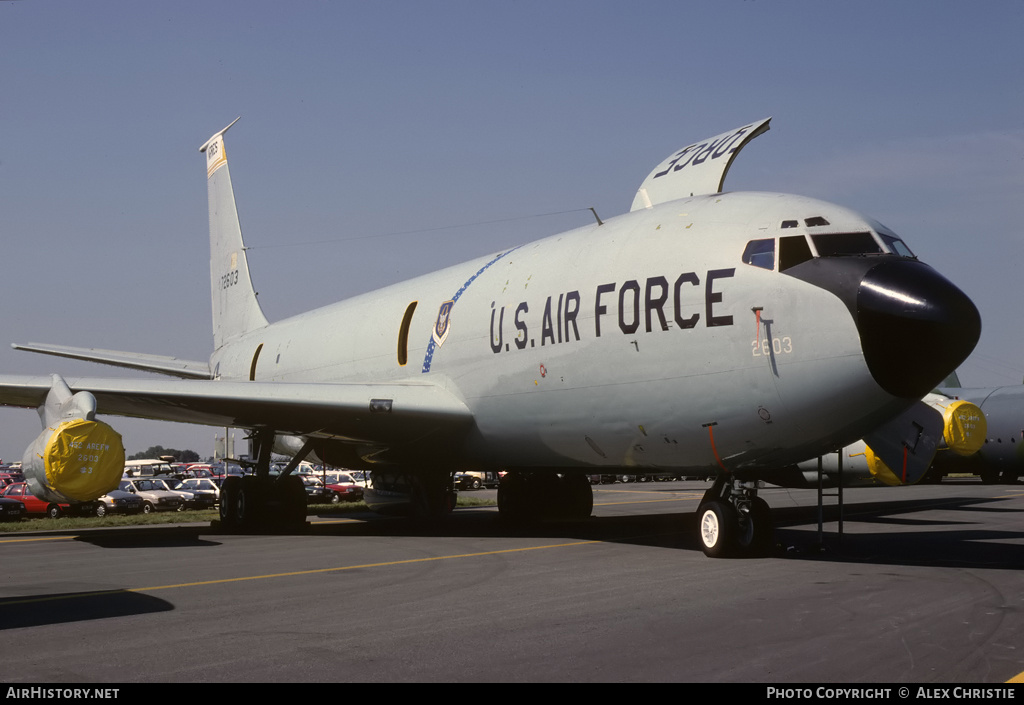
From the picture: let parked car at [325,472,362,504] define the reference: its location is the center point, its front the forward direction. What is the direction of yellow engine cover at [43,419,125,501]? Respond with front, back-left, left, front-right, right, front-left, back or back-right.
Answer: front-right

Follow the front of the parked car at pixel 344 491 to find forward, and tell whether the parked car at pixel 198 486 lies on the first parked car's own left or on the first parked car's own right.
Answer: on the first parked car's own right

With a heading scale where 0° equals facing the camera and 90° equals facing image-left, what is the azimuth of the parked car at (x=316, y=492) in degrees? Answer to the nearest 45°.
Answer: approximately 315°

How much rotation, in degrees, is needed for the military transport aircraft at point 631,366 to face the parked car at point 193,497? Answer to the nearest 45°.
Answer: approximately 180°

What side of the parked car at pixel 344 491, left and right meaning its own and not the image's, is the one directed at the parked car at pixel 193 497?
right

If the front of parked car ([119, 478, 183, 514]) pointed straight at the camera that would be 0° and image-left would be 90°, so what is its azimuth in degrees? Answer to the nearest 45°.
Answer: approximately 315°

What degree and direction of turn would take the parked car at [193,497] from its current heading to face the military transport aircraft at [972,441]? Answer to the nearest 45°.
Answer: approximately 45° to its left

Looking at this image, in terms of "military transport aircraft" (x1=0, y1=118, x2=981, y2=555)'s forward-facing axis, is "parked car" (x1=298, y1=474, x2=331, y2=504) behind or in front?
behind
